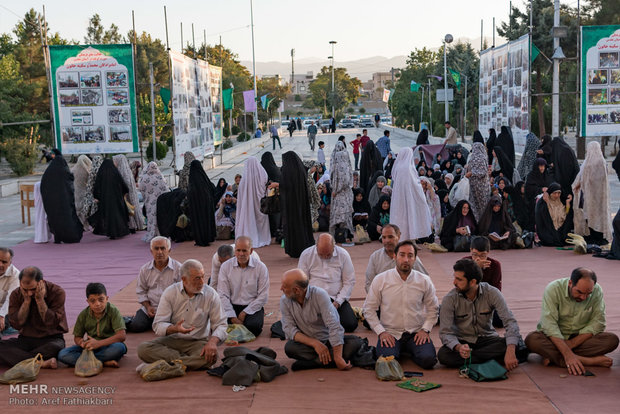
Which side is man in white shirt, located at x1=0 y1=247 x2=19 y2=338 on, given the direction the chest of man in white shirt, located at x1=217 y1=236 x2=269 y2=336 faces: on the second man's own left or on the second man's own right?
on the second man's own right

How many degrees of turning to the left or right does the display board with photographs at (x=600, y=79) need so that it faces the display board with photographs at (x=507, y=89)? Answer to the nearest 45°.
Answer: approximately 135° to its right

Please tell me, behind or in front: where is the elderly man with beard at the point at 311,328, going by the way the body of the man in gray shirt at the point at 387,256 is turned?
in front

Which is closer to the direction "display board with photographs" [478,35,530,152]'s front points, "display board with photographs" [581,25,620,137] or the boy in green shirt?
the boy in green shirt

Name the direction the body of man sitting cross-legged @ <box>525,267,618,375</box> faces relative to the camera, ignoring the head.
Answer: toward the camera

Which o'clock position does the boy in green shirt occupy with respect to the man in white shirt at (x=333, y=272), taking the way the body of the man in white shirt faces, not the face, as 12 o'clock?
The boy in green shirt is roughly at 2 o'clock from the man in white shirt.

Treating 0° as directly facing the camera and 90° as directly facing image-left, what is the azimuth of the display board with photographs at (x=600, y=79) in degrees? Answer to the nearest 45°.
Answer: approximately 0°

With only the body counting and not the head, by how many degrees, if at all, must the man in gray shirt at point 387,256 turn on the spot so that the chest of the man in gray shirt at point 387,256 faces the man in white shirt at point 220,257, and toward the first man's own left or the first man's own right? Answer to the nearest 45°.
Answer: approximately 90° to the first man's own right

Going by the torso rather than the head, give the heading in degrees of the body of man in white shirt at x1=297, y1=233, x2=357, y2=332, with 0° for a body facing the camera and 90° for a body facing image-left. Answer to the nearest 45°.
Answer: approximately 0°

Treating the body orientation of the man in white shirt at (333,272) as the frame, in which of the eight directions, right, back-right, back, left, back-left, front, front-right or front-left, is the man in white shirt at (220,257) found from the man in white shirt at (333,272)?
right

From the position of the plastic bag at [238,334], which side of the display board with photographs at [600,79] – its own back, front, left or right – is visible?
front

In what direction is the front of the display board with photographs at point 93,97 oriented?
toward the camera

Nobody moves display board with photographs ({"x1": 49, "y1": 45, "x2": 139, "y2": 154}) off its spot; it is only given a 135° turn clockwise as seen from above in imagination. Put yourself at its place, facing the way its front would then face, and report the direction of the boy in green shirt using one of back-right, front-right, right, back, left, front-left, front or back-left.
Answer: back-left

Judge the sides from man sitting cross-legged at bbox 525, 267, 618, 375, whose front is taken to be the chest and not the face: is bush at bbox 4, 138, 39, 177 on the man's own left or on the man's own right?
on the man's own right

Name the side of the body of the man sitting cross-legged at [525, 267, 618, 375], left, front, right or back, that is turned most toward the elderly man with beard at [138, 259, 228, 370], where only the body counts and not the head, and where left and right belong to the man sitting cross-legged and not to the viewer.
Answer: right

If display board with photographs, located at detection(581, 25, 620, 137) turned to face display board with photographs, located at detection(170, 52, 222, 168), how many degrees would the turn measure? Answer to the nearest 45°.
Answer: approximately 90° to its right
